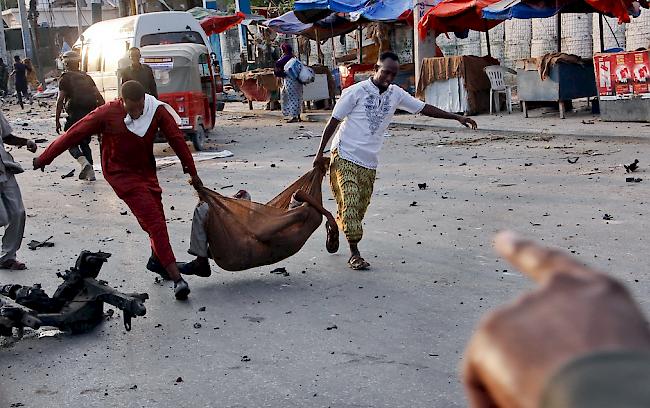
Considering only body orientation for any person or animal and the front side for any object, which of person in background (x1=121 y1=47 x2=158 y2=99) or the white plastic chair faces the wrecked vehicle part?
the person in background

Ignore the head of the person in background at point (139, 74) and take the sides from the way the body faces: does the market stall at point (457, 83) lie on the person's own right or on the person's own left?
on the person's own left

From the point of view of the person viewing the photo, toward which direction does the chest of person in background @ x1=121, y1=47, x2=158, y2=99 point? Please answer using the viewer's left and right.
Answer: facing the viewer

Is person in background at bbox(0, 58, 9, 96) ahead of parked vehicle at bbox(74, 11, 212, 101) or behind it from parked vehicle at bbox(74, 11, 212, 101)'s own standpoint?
ahead

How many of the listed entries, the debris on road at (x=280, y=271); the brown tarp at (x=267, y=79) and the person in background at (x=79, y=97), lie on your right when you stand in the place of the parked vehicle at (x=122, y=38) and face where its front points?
1

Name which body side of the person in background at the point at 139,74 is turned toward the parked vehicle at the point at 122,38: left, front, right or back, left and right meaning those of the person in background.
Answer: back

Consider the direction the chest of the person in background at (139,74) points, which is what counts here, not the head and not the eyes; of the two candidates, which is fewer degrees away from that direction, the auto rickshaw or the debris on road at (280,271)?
the debris on road

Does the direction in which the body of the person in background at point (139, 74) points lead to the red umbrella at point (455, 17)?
no
